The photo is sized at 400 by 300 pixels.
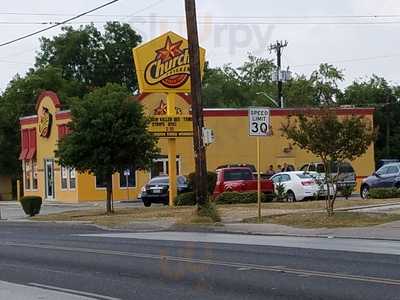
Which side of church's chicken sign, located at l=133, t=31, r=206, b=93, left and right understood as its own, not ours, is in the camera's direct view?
front

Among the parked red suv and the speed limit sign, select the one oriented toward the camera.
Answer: the speed limit sign

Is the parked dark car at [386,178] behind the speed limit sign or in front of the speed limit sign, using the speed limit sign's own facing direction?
behind

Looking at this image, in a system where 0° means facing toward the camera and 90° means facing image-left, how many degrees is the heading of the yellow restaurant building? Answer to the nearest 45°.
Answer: approximately 45°

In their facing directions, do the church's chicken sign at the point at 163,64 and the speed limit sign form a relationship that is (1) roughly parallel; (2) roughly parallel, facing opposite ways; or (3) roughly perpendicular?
roughly parallel

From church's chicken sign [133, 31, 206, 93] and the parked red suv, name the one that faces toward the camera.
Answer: the church's chicken sign

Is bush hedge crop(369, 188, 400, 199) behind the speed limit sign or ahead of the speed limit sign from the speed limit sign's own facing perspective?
behind

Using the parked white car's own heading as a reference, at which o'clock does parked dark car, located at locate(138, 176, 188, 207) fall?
The parked dark car is roughly at 11 o'clock from the parked white car.

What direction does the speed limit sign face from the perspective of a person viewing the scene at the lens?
facing the viewer

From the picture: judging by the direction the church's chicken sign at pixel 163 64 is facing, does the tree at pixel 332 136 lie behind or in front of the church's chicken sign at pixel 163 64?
in front
